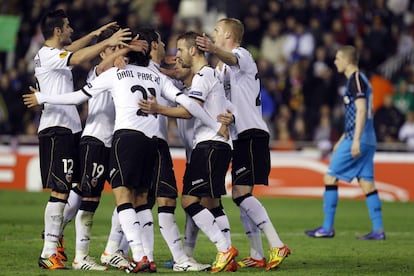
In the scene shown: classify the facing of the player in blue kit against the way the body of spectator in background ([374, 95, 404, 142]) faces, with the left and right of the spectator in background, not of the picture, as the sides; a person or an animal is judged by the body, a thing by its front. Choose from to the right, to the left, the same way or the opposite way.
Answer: to the right

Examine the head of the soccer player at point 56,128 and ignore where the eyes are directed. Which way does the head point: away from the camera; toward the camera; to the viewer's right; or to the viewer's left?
to the viewer's right

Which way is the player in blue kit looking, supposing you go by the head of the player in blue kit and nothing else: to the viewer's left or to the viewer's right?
to the viewer's left

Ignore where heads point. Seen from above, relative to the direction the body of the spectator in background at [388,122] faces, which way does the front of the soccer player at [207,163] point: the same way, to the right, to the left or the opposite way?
to the right

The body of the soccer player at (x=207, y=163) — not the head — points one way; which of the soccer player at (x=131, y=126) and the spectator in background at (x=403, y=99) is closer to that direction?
the soccer player

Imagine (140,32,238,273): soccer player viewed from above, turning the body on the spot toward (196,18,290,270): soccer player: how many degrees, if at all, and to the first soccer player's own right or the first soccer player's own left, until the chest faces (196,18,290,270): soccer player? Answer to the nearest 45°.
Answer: approximately 135° to the first soccer player's own right

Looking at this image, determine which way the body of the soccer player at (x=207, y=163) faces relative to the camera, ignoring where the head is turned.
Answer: to the viewer's left

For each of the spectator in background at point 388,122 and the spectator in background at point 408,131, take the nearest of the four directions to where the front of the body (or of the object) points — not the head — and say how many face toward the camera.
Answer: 2

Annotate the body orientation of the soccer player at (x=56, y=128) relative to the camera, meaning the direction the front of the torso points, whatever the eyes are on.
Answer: to the viewer's right

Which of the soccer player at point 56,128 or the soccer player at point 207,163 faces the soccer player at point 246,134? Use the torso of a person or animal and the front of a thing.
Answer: the soccer player at point 56,128
